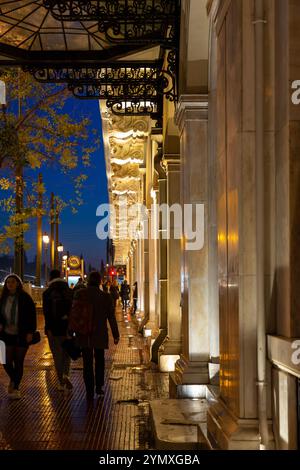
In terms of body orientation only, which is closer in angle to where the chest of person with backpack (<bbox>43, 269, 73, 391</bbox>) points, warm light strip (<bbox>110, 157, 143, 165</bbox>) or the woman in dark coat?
the warm light strip

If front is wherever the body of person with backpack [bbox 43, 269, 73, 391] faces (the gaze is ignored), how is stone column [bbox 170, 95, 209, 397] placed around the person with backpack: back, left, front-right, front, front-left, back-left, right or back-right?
back-right

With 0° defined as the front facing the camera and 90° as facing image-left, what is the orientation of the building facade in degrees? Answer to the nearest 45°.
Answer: approximately 90°

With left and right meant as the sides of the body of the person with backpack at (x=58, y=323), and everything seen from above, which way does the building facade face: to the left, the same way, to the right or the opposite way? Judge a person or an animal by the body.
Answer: to the left

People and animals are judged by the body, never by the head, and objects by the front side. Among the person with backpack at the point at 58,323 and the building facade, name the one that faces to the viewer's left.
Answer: the building facade

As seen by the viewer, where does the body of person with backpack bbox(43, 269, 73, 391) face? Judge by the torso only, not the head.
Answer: away from the camera

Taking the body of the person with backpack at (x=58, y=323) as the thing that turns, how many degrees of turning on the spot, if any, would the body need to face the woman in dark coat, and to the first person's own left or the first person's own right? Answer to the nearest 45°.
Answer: approximately 135° to the first person's own left

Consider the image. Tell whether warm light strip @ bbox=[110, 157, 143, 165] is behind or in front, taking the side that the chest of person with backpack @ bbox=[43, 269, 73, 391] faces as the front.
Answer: in front

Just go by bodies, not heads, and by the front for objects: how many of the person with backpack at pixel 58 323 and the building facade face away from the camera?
1

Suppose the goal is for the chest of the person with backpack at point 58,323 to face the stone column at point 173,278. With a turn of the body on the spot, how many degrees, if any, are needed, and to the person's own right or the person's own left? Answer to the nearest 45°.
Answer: approximately 45° to the person's own right
